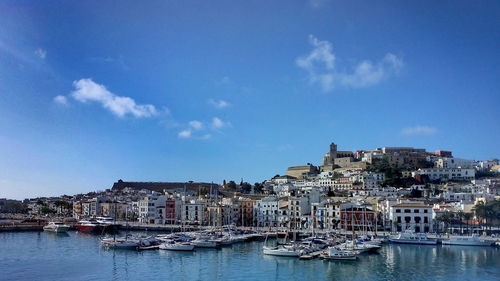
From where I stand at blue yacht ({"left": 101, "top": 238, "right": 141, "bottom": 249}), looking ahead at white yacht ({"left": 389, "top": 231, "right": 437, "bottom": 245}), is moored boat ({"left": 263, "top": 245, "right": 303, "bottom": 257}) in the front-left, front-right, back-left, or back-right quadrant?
front-right

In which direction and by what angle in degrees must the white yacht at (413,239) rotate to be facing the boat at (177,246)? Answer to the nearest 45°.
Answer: approximately 45° to its left

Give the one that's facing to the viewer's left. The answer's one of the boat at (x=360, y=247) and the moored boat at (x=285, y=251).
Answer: the moored boat

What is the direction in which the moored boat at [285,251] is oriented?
to the viewer's left

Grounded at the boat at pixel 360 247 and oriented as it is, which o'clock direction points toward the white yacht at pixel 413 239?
The white yacht is roughly at 10 o'clock from the boat.

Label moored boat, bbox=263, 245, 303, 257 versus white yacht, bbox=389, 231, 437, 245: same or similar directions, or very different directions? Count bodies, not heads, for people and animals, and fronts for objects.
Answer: same or similar directions

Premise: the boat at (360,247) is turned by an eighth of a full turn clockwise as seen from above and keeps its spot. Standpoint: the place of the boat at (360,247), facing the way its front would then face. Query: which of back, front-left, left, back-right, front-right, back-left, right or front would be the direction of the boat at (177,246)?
back-right

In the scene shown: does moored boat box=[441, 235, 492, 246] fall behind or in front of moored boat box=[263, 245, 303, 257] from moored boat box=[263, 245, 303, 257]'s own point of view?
behind

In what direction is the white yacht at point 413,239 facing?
to the viewer's left

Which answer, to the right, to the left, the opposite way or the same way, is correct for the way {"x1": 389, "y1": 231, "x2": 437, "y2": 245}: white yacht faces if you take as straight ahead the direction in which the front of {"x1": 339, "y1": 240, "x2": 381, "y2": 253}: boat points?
the opposite way

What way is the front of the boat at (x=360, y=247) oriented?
to the viewer's right

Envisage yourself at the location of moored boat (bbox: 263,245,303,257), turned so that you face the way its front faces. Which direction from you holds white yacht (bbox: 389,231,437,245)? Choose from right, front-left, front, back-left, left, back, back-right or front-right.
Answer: back-right
